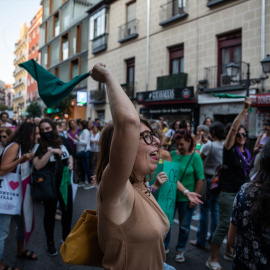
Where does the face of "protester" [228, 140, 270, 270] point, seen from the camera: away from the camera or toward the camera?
away from the camera

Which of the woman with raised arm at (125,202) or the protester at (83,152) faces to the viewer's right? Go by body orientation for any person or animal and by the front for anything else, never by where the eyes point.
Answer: the woman with raised arm

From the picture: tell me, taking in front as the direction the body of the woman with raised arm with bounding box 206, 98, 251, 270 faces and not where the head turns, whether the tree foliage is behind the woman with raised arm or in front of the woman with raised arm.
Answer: behind

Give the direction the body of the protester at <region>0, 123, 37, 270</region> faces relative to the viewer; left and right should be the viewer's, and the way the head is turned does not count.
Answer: facing to the right of the viewer

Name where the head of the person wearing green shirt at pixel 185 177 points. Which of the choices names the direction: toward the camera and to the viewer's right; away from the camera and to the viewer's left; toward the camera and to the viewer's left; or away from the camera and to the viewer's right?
toward the camera and to the viewer's left

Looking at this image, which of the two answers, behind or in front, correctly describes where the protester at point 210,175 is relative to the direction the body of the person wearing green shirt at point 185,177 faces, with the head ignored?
behind

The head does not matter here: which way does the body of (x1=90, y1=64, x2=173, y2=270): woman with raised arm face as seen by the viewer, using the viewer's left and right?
facing to the right of the viewer
